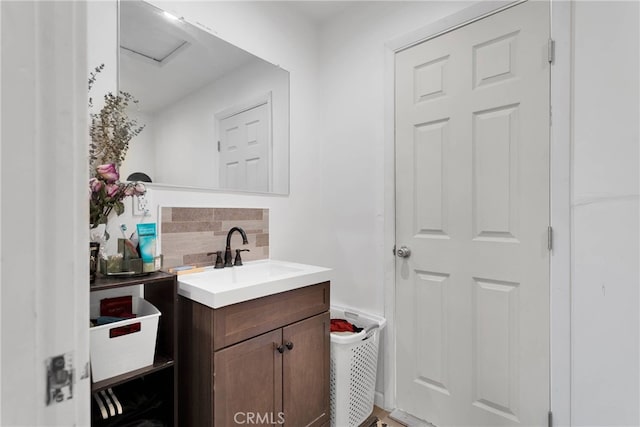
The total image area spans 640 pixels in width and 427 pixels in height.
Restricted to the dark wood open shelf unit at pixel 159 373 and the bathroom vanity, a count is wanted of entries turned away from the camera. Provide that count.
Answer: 0

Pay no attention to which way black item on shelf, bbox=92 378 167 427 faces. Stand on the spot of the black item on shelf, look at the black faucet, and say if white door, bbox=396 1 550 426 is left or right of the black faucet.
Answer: right

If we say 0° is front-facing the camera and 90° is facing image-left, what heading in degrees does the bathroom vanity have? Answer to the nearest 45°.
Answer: approximately 315°

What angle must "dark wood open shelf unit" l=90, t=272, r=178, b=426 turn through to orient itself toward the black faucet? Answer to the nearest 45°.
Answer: approximately 90° to its left

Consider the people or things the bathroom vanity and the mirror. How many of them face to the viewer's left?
0
